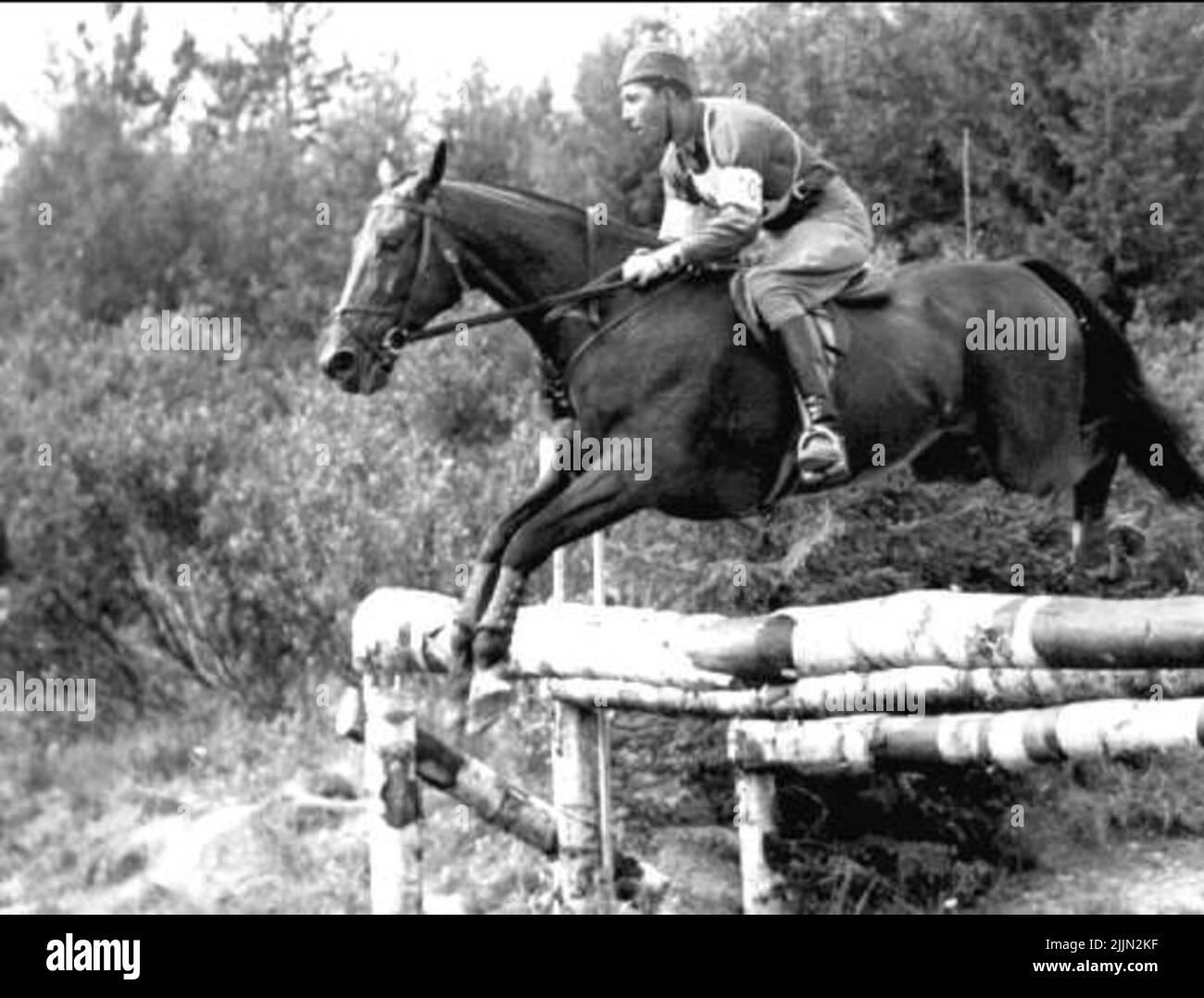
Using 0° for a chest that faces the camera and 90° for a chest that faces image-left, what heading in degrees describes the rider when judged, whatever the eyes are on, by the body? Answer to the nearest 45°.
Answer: approximately 90°

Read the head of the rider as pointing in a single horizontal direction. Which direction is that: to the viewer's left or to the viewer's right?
to the viewer's left

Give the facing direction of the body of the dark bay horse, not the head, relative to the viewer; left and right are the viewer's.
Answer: facing to the left of the viewer
